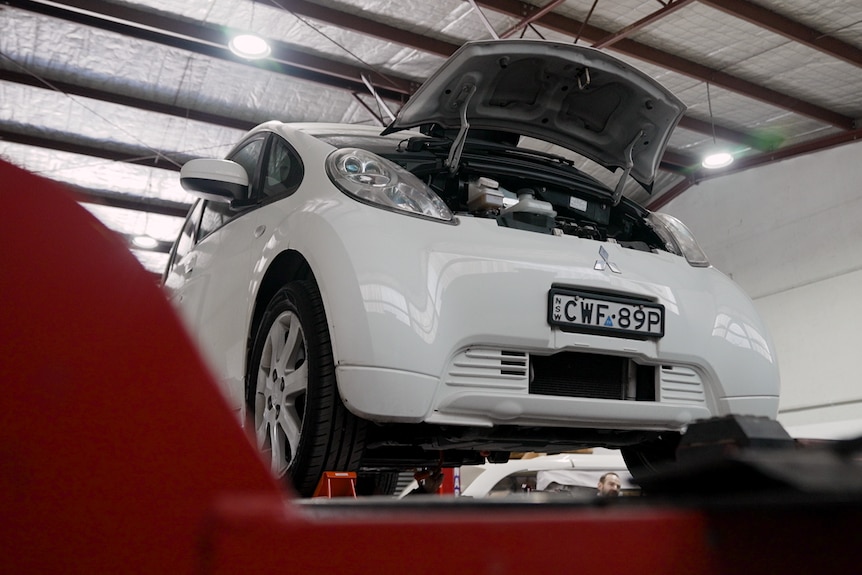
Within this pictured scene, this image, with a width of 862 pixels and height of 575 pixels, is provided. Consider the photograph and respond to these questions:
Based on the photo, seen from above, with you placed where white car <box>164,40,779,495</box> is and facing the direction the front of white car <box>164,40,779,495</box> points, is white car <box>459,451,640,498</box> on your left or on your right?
on your left

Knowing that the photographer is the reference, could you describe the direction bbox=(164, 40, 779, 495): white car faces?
facing the viewer and to the right of the viewer

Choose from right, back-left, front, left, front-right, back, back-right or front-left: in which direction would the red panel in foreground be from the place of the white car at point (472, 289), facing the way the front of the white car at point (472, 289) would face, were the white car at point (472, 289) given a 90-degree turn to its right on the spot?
front-left

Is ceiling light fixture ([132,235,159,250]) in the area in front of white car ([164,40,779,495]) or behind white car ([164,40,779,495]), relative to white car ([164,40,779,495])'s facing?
behind
